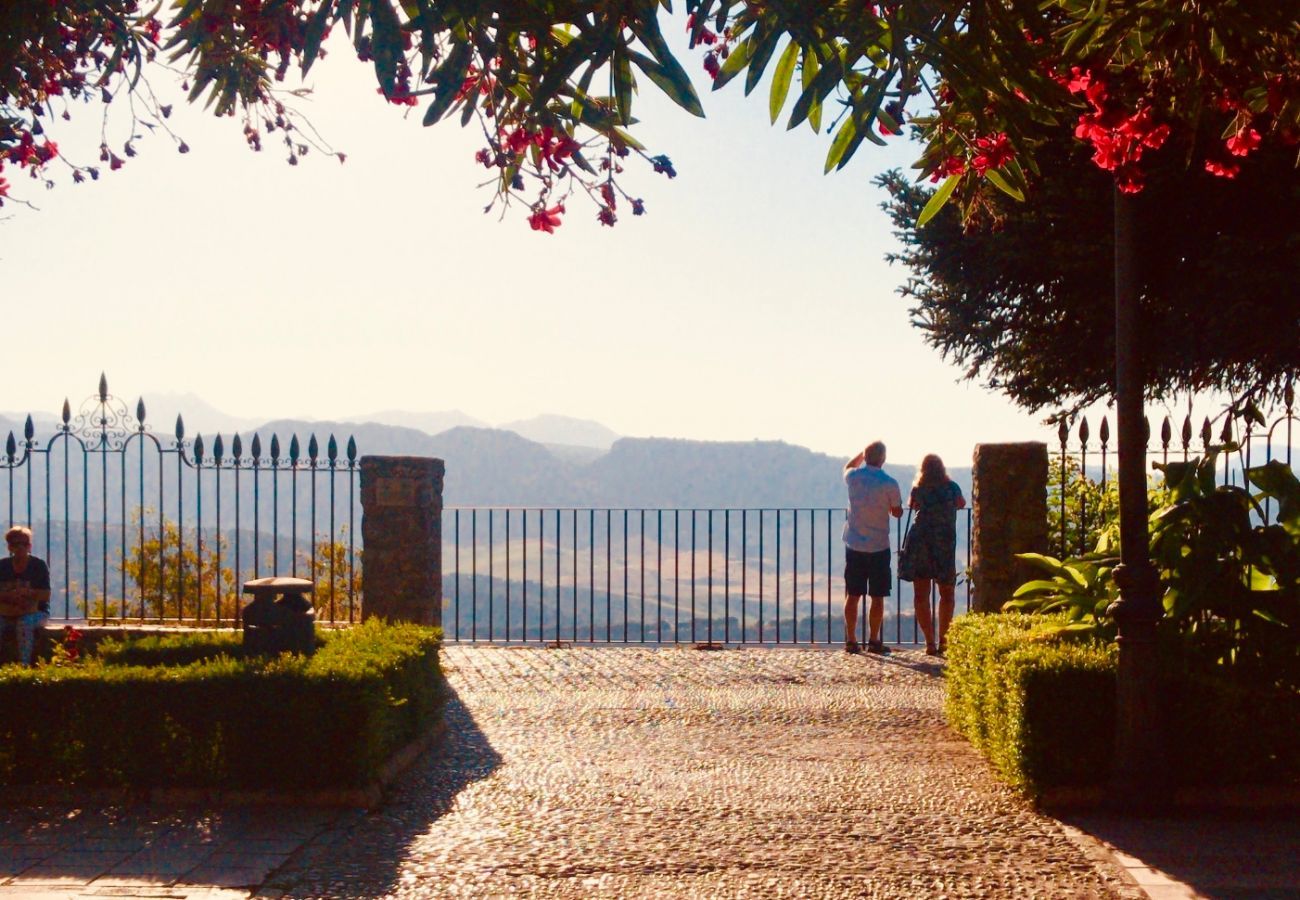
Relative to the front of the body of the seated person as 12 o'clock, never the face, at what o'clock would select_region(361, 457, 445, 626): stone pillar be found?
The stone pillar is roughly at 9 o'clock from the seated person.

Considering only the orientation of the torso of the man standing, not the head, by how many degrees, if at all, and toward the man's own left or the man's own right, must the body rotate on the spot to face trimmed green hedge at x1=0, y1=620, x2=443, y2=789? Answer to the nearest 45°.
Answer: approximately 135° to the man's own left

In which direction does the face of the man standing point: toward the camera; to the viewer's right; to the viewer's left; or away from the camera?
away from the camera

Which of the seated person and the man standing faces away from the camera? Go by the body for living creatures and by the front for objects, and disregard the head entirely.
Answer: the man standing

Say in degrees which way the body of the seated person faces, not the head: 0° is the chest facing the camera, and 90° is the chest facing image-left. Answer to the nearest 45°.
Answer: approximately 0°

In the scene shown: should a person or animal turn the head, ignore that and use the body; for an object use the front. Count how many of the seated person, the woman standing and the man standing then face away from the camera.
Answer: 2

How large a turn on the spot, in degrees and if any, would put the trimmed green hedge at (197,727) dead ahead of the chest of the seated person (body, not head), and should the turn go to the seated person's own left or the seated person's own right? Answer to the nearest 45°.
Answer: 0° — they already face it

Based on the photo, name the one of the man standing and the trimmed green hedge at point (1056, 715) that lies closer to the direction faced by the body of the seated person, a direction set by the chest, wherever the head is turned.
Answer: the trimmed green hedge

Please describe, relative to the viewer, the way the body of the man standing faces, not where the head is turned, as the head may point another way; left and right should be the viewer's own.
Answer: facing away from the viewer

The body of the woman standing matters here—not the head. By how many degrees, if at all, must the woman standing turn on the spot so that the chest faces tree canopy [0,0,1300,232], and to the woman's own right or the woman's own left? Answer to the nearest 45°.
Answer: approximately 180°

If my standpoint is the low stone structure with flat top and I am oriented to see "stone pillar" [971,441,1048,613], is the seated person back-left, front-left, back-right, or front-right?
back-left

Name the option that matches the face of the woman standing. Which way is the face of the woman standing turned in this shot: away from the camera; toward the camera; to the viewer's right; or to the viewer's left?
away from the camera

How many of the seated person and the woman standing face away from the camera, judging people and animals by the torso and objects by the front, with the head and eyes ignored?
1

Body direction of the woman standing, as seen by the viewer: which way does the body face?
away from the camera
